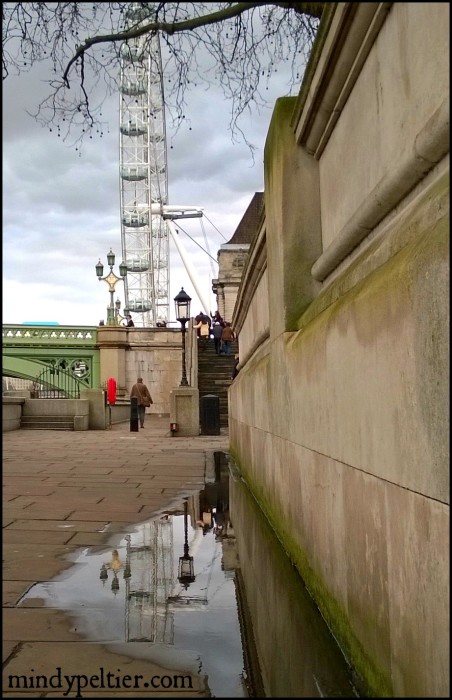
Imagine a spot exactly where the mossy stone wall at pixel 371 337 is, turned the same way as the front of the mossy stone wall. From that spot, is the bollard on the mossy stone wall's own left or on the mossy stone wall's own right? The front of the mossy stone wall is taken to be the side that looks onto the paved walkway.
on the mossy stone wall's own right

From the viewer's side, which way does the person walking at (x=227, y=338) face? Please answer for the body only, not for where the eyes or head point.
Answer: away from the camera

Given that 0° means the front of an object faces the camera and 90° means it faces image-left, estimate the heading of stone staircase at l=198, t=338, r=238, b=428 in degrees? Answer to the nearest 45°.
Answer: approximately 0°

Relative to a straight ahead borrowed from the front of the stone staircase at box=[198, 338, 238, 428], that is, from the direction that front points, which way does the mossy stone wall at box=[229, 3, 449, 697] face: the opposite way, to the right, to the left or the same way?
to the right

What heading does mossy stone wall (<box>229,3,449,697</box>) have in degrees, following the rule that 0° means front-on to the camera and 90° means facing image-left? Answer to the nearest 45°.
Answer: approximately 90°

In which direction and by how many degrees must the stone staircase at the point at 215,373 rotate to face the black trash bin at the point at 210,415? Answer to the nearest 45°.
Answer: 0° — it already faces it

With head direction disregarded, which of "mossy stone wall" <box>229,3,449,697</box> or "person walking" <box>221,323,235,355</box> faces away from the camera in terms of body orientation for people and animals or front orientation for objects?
the person walking
